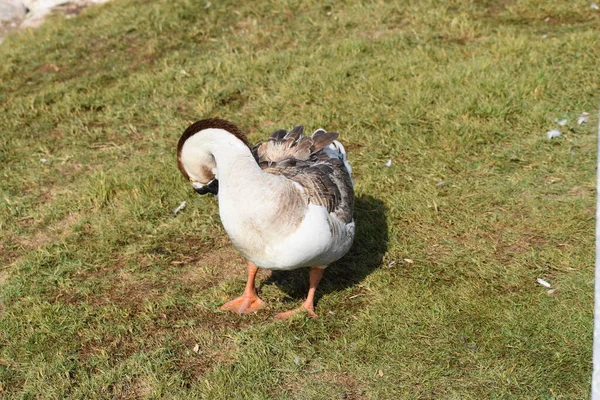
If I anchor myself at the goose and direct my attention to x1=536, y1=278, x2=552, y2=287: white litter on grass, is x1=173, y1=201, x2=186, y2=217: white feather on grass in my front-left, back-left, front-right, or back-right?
back-left

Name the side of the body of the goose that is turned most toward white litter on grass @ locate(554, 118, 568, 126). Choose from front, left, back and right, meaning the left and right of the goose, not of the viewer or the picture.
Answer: back

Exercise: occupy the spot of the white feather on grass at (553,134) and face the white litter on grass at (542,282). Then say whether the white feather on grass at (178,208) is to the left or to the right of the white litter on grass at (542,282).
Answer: right

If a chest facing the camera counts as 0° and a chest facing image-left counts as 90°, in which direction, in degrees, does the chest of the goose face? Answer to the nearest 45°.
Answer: approximately 45°

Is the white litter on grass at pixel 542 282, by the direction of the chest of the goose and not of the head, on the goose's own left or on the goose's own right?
on the goose's own left

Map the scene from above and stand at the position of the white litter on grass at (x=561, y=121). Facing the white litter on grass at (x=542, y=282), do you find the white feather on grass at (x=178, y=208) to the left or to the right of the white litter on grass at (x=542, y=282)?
right

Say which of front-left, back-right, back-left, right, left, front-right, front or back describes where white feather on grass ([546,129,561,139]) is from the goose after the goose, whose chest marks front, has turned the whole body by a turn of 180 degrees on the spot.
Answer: front

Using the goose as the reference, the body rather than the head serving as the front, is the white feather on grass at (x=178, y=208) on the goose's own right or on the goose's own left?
on the goose's own right
